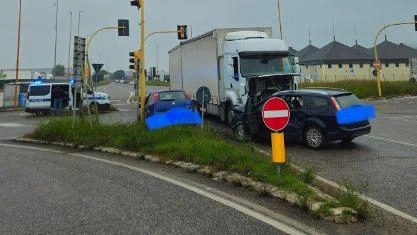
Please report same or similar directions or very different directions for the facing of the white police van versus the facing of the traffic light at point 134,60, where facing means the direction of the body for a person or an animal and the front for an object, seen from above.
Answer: very different directions

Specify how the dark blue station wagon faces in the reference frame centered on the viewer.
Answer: facing away from the viewer and to the left of the viewer

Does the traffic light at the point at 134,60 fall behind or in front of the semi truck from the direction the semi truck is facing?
behind

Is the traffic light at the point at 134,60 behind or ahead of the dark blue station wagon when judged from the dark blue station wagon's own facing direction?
ahead
